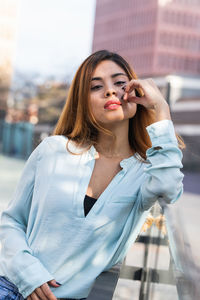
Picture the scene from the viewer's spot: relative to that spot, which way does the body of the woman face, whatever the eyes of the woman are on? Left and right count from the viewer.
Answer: facing the viewer
